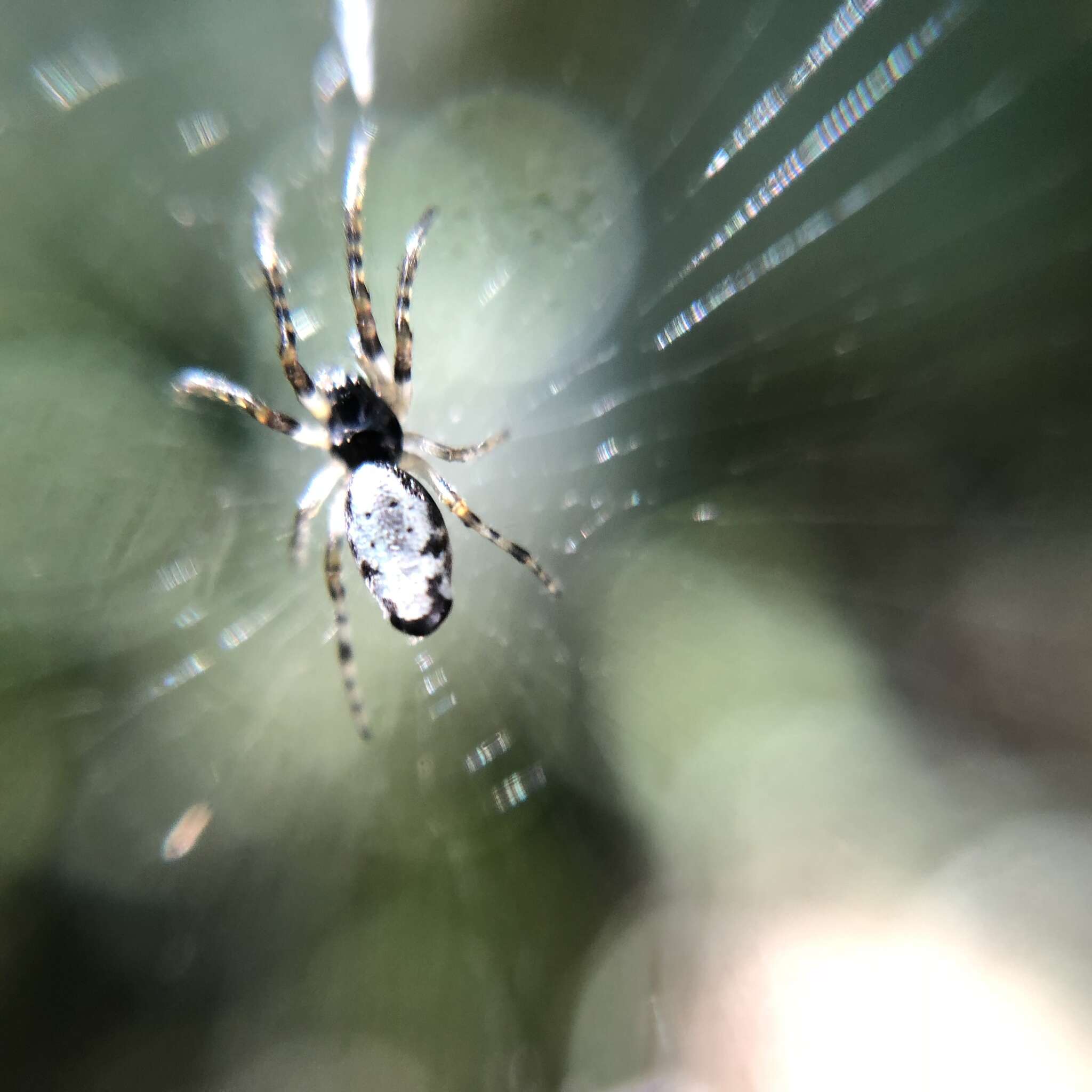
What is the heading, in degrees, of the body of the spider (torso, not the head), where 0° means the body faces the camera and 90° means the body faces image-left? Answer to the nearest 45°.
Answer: approximately 180°
